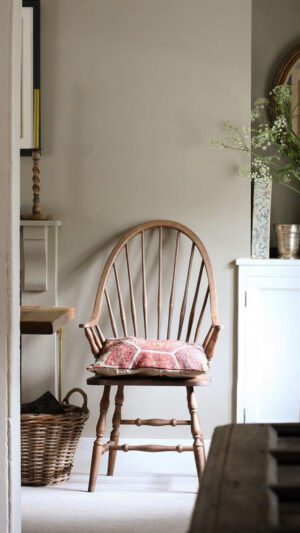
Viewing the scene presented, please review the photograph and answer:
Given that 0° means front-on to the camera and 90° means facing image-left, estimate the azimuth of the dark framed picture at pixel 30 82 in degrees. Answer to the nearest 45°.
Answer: approximately 0°

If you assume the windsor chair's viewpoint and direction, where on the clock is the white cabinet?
The white cabinet is roughly at 9 o'clock from the windsor chair.

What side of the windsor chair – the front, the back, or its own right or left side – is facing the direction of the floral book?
left

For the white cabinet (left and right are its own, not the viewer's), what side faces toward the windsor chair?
right

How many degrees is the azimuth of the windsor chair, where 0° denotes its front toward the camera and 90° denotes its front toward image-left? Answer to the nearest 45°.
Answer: approximately 0°
